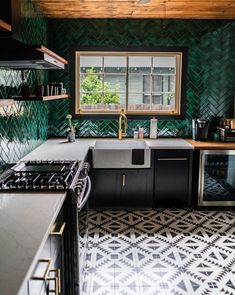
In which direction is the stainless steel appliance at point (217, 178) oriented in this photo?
toward the camera

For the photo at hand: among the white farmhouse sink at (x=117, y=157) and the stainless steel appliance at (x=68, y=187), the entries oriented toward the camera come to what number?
1

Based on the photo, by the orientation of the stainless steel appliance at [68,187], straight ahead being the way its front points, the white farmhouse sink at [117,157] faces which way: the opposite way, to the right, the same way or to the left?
to the right

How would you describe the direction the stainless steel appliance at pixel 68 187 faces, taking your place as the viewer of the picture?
facing to the right of the viewer

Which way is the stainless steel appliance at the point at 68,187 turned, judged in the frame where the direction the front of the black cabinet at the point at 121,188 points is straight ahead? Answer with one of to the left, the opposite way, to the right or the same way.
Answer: to the left

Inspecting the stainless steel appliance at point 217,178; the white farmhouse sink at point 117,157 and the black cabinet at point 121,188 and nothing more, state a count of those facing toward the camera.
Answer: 3

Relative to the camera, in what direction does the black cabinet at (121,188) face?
facing the viewer

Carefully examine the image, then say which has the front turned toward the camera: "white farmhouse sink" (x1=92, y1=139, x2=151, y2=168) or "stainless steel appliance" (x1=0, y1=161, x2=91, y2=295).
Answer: the white farmhouse sink

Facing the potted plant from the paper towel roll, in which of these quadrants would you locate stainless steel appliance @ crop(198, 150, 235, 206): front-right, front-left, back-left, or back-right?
back-left

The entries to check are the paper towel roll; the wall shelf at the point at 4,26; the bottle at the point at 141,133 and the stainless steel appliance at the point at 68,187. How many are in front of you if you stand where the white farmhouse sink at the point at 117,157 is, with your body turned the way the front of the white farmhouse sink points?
2

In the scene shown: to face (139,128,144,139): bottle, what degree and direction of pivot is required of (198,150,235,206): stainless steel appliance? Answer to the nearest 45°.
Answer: approximately 90° to its right

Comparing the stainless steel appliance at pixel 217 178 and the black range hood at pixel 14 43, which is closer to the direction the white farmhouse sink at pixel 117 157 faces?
the black range hood

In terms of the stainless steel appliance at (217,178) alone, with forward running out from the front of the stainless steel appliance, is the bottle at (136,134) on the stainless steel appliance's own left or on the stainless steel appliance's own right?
on the stainless steel appliance's own right

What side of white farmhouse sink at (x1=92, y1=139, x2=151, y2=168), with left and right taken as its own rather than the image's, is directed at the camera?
front
